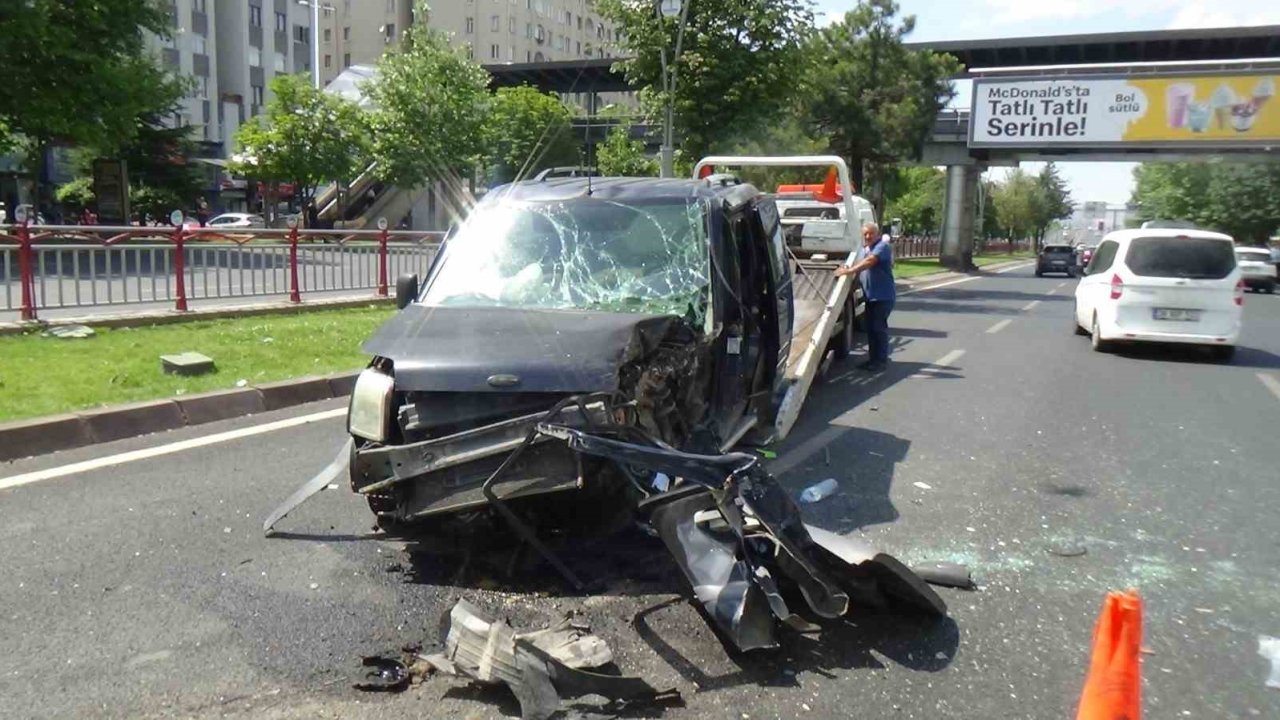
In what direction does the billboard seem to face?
toward the camera

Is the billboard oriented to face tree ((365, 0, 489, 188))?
no

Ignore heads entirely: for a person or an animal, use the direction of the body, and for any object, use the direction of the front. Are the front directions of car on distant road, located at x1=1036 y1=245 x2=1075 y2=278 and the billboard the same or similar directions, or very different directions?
very different directions

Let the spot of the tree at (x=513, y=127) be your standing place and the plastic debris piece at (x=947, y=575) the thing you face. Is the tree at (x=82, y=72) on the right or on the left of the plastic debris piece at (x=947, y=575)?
right

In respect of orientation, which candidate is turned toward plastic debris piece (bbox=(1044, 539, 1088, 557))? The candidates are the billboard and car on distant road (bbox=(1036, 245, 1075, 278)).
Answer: the billboard

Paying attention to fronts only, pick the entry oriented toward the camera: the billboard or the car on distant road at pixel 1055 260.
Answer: the billboard

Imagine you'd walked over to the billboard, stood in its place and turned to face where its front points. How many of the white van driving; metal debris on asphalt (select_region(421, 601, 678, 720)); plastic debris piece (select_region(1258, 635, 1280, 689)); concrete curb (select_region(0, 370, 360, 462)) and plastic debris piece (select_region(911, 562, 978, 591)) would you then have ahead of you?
5

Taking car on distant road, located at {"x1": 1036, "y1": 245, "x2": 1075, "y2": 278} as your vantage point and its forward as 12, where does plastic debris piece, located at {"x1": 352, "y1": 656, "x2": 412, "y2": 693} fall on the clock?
The plastic debris piece is roughly at 6 o'clock from the car on distant road.

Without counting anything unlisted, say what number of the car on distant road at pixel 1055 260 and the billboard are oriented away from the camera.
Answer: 1

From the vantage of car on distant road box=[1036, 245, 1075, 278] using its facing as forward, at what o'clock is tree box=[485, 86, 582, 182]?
The tree is roughly at 8 o'clock from the car on distant road.

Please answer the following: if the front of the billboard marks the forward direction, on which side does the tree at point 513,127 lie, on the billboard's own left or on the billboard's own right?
on the billboard's own right

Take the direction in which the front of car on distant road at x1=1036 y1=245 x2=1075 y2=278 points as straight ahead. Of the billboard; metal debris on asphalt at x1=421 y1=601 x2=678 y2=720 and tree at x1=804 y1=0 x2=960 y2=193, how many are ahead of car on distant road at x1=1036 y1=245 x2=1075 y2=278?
0

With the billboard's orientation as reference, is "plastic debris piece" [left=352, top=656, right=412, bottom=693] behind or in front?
in front

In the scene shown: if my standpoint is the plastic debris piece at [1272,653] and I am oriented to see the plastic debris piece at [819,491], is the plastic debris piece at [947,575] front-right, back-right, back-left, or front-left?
front-left

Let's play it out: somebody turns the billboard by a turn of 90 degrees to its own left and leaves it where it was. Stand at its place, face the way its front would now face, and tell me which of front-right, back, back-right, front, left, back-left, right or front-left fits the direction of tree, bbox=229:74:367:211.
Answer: back

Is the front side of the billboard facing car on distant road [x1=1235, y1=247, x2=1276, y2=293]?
yes

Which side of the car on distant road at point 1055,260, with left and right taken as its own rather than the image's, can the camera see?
back

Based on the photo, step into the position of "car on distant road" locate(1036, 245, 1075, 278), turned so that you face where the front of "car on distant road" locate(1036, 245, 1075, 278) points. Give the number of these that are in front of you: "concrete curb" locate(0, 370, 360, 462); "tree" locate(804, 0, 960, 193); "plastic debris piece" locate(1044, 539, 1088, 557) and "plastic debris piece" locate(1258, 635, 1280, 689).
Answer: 0
